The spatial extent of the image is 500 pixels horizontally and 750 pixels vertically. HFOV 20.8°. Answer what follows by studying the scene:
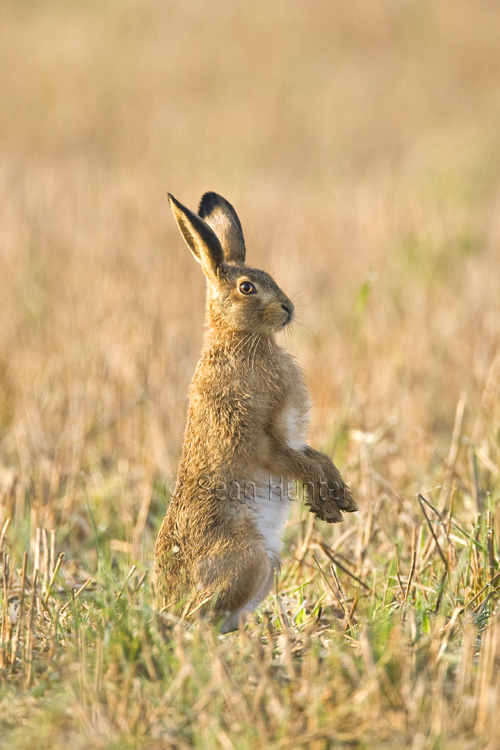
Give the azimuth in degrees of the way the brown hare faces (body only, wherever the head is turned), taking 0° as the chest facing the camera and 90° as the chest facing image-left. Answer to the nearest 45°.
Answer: approximately 270°
